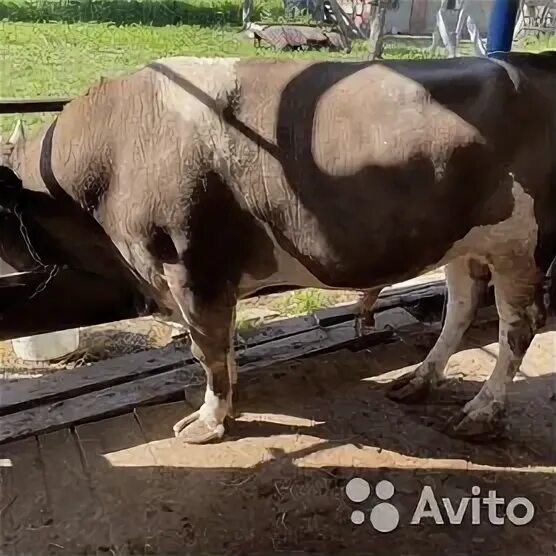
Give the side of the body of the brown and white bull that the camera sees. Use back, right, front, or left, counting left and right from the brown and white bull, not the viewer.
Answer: left

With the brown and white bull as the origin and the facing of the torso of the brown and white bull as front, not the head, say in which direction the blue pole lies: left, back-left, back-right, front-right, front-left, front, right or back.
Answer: back-right
